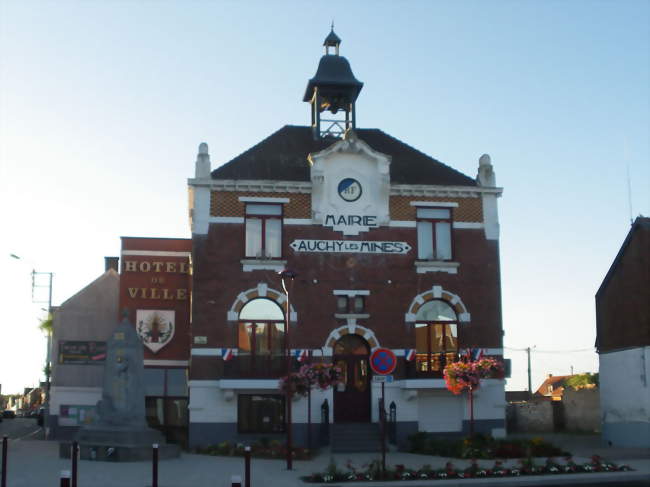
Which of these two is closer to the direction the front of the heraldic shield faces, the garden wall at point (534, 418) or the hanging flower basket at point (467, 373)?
the hanging flower basket

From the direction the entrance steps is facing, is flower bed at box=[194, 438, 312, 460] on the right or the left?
on its right

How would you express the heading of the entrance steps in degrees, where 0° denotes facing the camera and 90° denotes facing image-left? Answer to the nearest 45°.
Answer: approximately 0°

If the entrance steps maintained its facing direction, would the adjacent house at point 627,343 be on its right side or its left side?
on its left

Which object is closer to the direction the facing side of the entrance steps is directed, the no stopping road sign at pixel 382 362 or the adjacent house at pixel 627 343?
the no stopping road sign

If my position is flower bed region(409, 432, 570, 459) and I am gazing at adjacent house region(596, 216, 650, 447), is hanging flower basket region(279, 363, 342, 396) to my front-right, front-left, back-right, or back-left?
back-left

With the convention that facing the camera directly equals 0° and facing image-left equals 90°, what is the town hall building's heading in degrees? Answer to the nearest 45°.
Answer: approximately 0°
